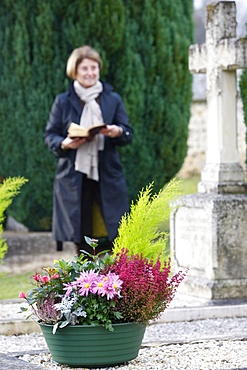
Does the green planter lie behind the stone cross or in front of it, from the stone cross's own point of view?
in front

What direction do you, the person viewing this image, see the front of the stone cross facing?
facing the viewer and to the left of the viewer

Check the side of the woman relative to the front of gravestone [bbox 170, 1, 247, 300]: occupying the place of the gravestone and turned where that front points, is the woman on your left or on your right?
on your right

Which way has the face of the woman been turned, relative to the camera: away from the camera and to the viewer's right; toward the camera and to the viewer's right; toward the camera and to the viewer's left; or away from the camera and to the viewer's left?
toward the camera and to the viewer's right

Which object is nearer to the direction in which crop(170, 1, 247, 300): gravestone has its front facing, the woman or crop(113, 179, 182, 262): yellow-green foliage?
the yellow-green foliage
